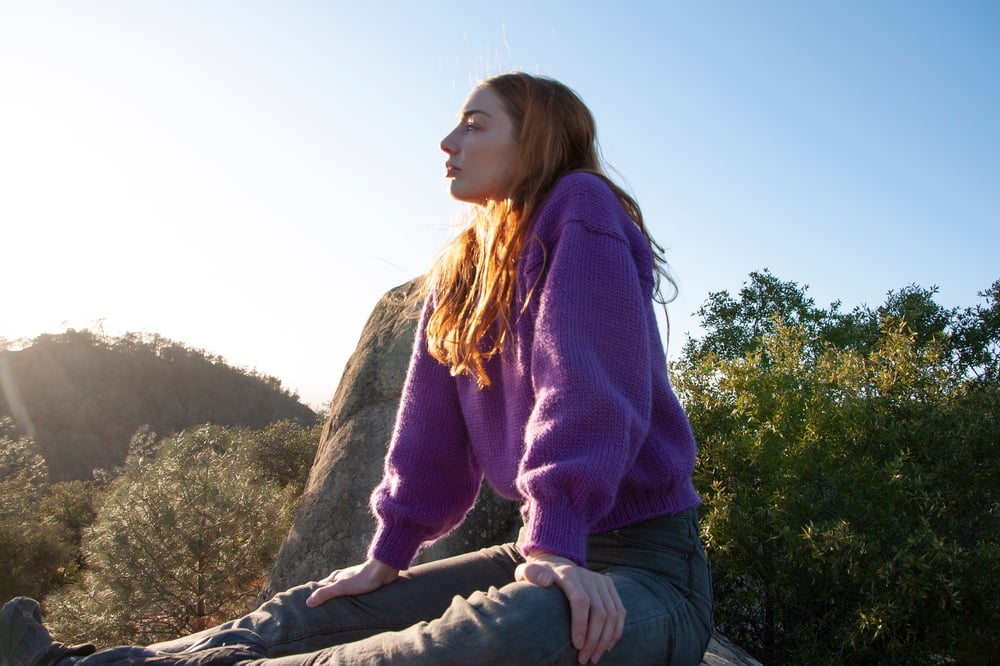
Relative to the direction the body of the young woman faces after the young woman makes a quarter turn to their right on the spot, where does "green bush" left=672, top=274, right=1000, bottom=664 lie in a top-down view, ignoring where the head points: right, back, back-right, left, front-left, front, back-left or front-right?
front-right

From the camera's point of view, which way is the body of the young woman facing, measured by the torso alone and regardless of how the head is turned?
to the viewer's left

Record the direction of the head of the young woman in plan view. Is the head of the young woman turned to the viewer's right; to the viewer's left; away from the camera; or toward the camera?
to the viewer's left

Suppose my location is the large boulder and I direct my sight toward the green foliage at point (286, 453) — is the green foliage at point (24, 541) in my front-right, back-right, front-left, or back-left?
front-left

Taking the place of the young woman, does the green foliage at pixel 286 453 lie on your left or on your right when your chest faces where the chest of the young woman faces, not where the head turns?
on your right

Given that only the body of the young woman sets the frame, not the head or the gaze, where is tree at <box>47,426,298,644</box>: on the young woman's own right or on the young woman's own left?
on the young woman's own right
